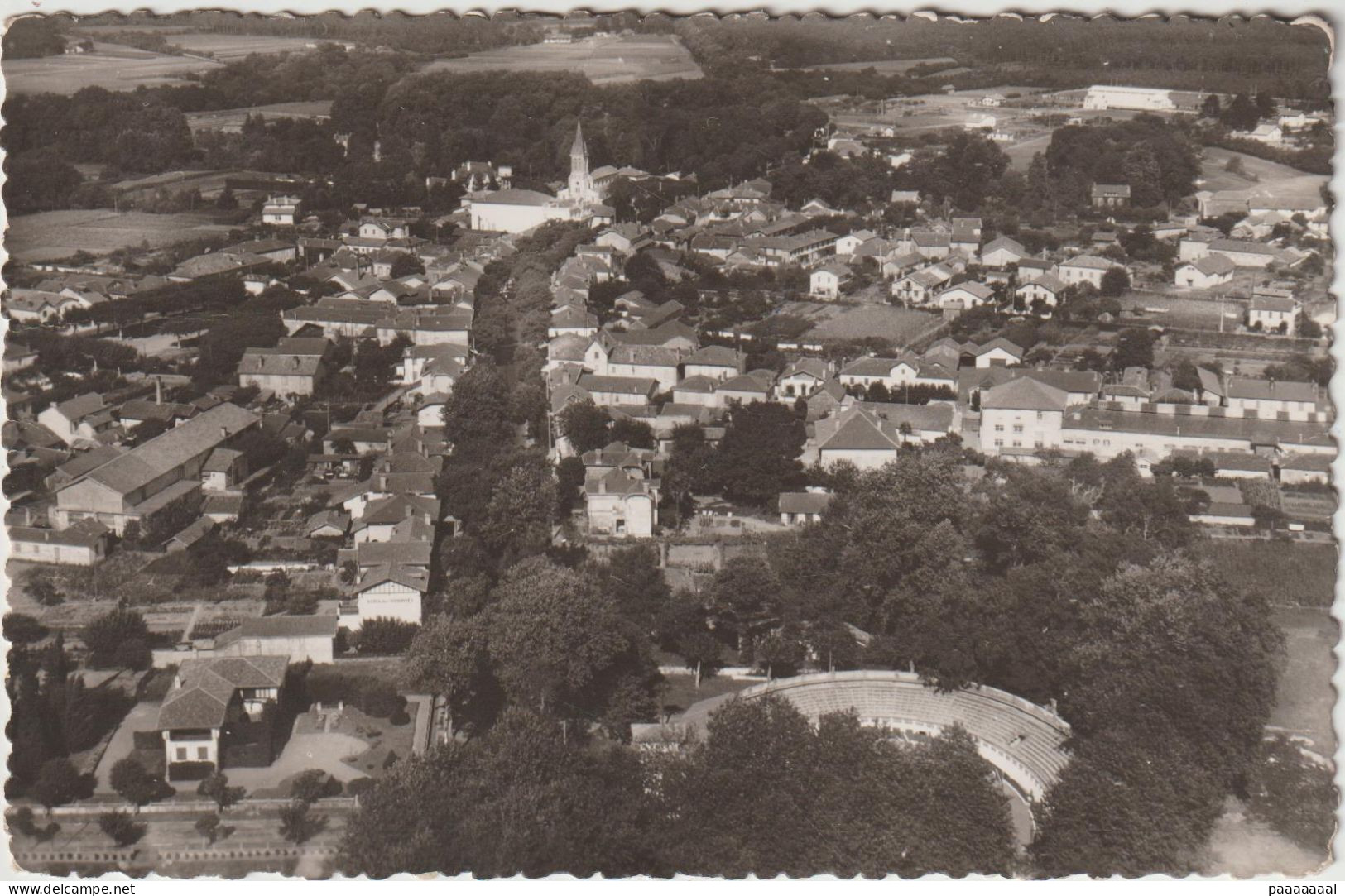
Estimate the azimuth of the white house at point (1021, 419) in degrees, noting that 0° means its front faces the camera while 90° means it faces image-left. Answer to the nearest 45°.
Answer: approximately 0°

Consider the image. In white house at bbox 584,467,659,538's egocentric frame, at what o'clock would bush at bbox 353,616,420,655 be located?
The bush is roughly at 1 o'clock from the white house.

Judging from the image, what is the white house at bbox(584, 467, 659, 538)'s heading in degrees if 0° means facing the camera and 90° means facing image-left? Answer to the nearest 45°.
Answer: approximately 0°

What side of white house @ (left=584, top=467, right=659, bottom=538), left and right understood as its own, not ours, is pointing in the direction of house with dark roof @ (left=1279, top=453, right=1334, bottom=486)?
left

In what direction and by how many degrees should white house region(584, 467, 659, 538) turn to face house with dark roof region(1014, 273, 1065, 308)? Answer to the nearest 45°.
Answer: approximately 135° to its left

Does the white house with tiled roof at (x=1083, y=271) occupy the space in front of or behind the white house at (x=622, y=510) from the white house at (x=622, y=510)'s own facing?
behind

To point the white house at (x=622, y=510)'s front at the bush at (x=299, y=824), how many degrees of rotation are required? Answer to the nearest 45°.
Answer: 0° — it already faces it

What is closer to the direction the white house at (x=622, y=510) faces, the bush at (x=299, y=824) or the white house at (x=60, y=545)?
the bush

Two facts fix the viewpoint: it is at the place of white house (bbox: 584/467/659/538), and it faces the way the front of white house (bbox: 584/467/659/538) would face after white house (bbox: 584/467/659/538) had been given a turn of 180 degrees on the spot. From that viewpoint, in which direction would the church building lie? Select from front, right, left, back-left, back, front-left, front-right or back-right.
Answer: front
